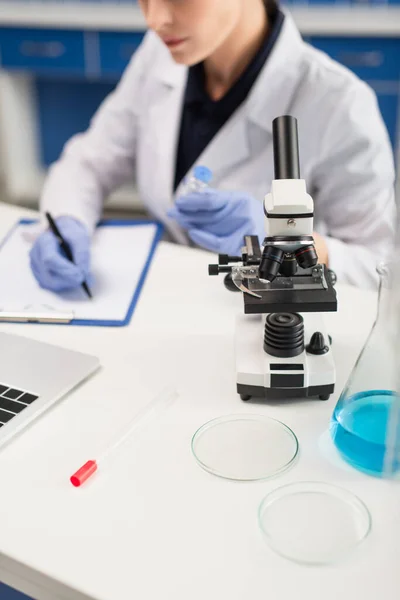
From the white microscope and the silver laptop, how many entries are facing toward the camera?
1

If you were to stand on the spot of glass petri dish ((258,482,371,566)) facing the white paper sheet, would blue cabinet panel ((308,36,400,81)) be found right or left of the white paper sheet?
right

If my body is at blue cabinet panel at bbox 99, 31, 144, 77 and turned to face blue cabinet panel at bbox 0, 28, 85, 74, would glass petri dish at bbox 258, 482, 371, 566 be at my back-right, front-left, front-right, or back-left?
back-left

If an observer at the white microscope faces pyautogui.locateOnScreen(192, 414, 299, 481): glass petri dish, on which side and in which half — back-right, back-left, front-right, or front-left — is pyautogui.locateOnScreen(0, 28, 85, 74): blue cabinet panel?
back-right
